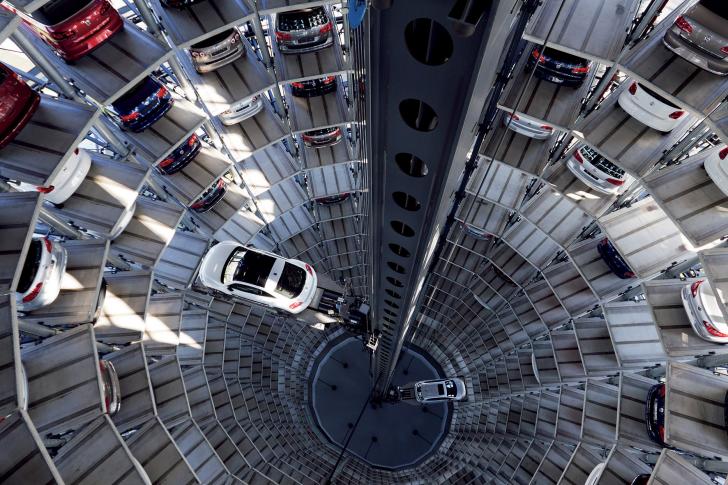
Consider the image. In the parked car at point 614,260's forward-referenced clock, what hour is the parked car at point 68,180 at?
the parked car at point 68,180 is roughly at 6 o'clock from the parked car at point 614,260.

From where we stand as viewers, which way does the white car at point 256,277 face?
facing to the left of the viewer

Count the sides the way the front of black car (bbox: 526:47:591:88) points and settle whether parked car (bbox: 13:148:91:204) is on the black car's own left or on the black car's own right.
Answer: on the black car's own left

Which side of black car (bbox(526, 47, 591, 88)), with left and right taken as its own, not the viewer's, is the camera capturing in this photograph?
back

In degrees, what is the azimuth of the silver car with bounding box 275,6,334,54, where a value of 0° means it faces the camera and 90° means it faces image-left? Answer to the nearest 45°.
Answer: approximately 180°

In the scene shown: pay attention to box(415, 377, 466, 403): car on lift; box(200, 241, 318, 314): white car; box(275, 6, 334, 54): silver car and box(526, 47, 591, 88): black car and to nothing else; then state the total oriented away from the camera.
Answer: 2

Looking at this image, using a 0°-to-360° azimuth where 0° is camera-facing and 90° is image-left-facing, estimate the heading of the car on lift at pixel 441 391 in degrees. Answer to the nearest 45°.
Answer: approximately 270°

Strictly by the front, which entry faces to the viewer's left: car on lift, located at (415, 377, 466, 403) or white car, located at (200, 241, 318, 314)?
the white car

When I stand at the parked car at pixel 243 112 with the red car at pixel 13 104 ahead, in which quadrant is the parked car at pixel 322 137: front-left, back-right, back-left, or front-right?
back-left

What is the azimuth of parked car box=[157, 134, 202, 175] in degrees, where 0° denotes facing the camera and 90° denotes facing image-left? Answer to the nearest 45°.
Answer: approximately 135°
